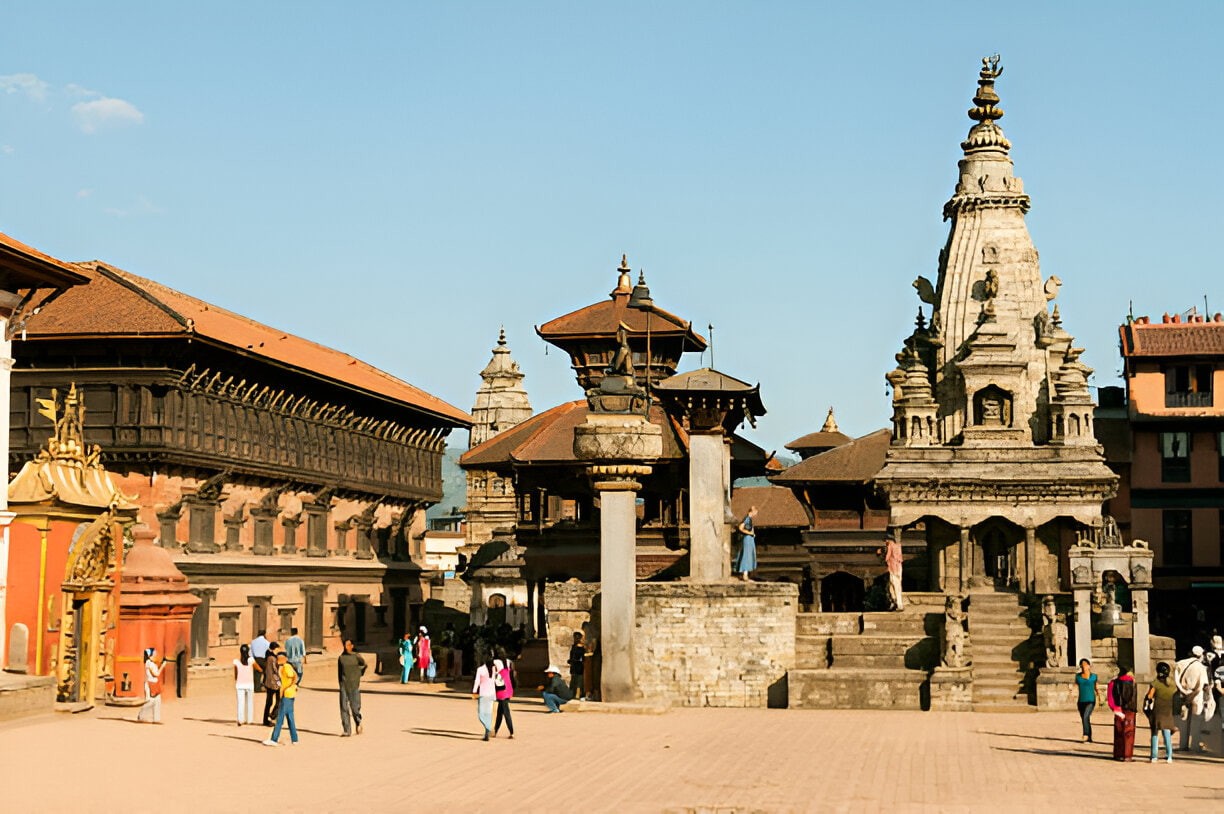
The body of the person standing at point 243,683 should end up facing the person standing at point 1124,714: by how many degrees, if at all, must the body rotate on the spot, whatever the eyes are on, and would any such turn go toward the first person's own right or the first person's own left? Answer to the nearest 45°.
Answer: approximately 135° to the first person's own right

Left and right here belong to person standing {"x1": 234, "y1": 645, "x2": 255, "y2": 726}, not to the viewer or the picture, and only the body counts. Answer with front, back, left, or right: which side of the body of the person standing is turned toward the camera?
back

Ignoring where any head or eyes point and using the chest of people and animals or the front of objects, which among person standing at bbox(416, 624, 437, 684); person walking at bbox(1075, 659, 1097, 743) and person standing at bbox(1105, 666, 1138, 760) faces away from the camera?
person standing at bbox(1105, 666, 1138, 760)

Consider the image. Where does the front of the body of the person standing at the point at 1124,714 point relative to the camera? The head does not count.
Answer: away from the camera
